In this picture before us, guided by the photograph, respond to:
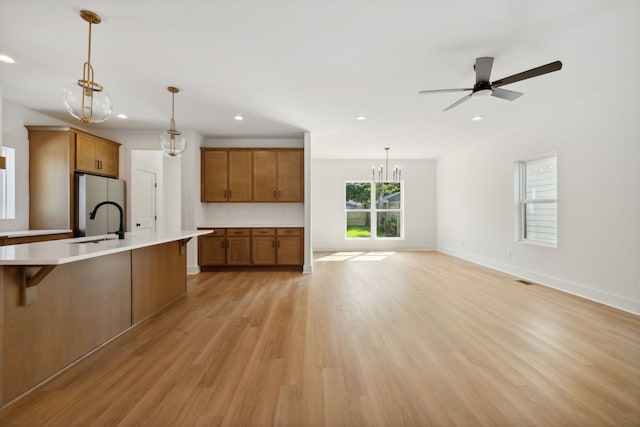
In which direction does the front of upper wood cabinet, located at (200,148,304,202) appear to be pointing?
toward the camera

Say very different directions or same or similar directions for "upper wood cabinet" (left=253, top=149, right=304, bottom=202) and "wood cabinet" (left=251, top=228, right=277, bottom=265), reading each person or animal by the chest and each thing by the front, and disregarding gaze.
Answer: same or similar directions

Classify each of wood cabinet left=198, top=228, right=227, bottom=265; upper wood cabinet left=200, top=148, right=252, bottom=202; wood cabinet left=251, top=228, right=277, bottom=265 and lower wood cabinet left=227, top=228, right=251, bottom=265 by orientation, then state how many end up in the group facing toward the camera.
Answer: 4

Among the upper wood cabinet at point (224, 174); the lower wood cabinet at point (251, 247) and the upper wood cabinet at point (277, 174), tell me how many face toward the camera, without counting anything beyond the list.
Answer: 3

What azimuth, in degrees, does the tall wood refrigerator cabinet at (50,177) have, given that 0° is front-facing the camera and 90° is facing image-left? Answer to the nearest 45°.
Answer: approximately 315°

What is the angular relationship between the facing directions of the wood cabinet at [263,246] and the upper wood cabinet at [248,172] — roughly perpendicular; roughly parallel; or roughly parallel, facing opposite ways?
roughly parallel

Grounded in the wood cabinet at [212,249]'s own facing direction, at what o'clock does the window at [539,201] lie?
The window is roughly at 10 o'clock from the wood cabinet.

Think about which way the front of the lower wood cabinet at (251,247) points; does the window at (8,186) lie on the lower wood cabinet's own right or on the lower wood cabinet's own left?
on the lower wood cabinet's own right

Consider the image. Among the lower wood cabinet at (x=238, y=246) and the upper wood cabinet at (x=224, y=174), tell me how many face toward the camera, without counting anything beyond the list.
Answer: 2

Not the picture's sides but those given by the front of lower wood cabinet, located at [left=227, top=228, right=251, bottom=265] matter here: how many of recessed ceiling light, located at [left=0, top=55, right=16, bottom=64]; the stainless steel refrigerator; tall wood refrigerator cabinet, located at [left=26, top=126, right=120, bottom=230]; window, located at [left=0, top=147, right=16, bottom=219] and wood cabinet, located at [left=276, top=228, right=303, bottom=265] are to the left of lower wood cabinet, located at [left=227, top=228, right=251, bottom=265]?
1

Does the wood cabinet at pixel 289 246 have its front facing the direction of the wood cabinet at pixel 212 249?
no

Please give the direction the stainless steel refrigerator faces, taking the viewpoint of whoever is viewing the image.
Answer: facing the viewer and to the right of the viewer

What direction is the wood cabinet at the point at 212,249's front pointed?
toward the camera

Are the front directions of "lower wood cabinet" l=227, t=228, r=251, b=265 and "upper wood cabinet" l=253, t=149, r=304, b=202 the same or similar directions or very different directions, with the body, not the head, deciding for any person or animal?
same or similar directions

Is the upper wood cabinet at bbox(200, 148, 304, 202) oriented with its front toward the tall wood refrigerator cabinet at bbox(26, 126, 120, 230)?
no

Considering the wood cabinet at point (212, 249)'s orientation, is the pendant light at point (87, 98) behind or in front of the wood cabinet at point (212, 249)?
in front

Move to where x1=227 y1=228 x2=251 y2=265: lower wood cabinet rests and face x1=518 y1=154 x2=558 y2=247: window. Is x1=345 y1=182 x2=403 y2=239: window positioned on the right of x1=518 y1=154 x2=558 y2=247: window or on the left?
left
